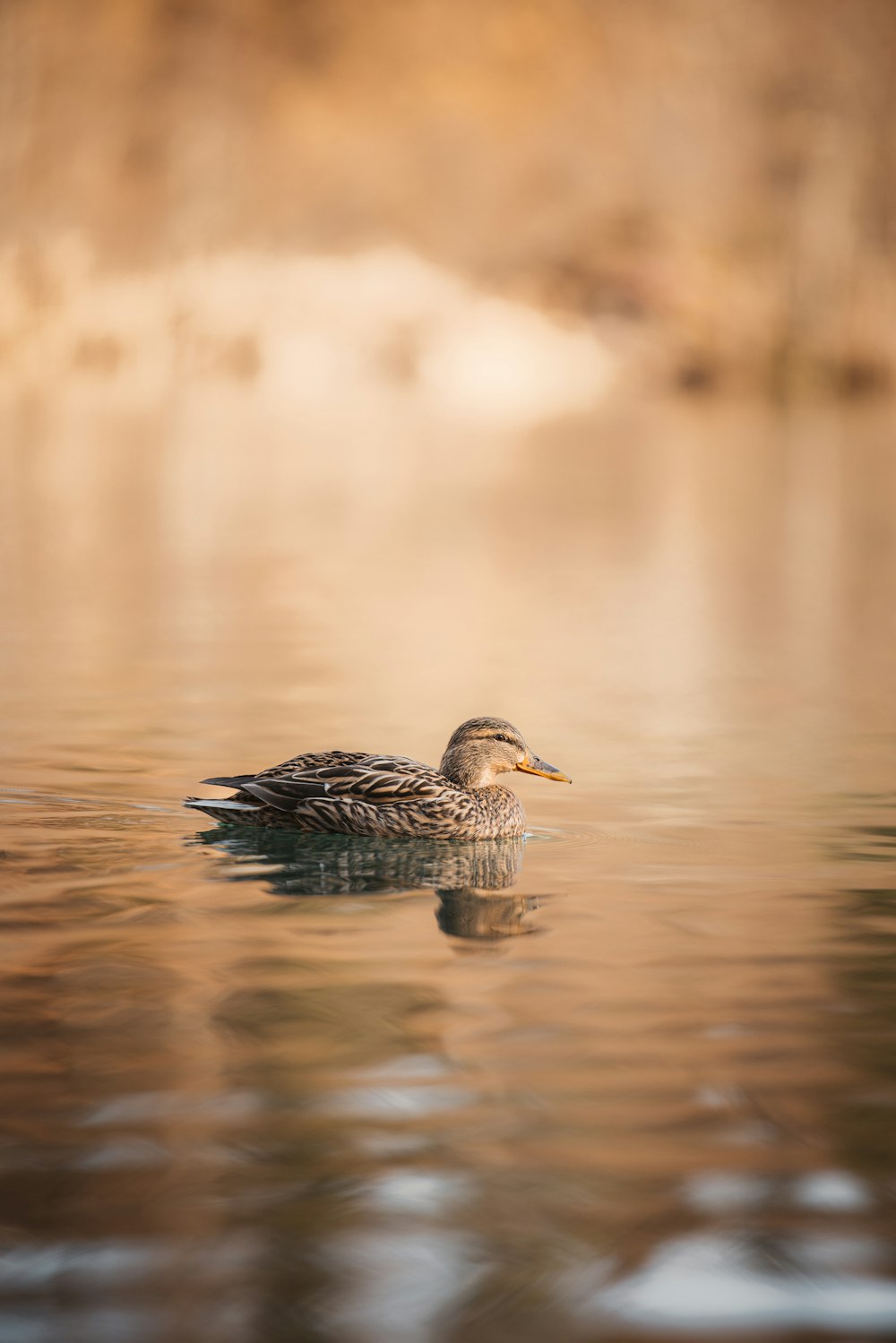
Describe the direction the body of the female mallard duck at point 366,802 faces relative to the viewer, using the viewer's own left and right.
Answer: facing to the right of the viewer
